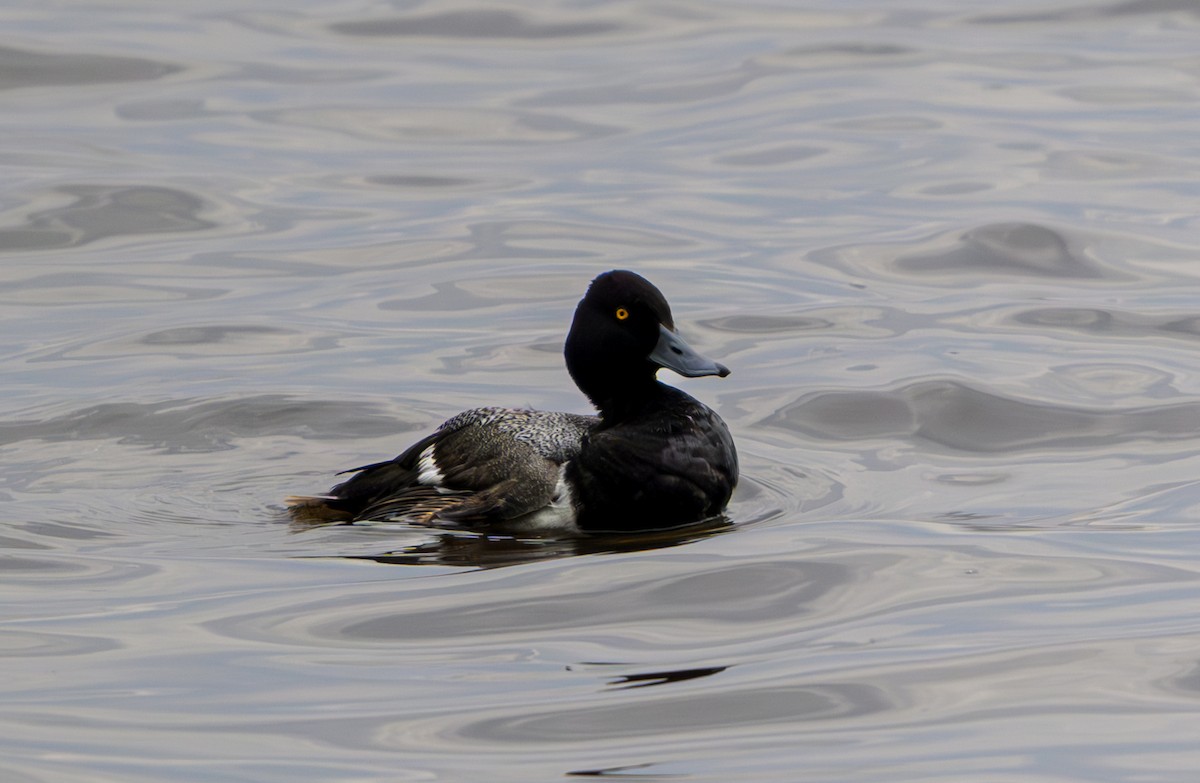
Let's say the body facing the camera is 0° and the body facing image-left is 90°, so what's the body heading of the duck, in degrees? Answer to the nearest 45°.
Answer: approximately 270°
